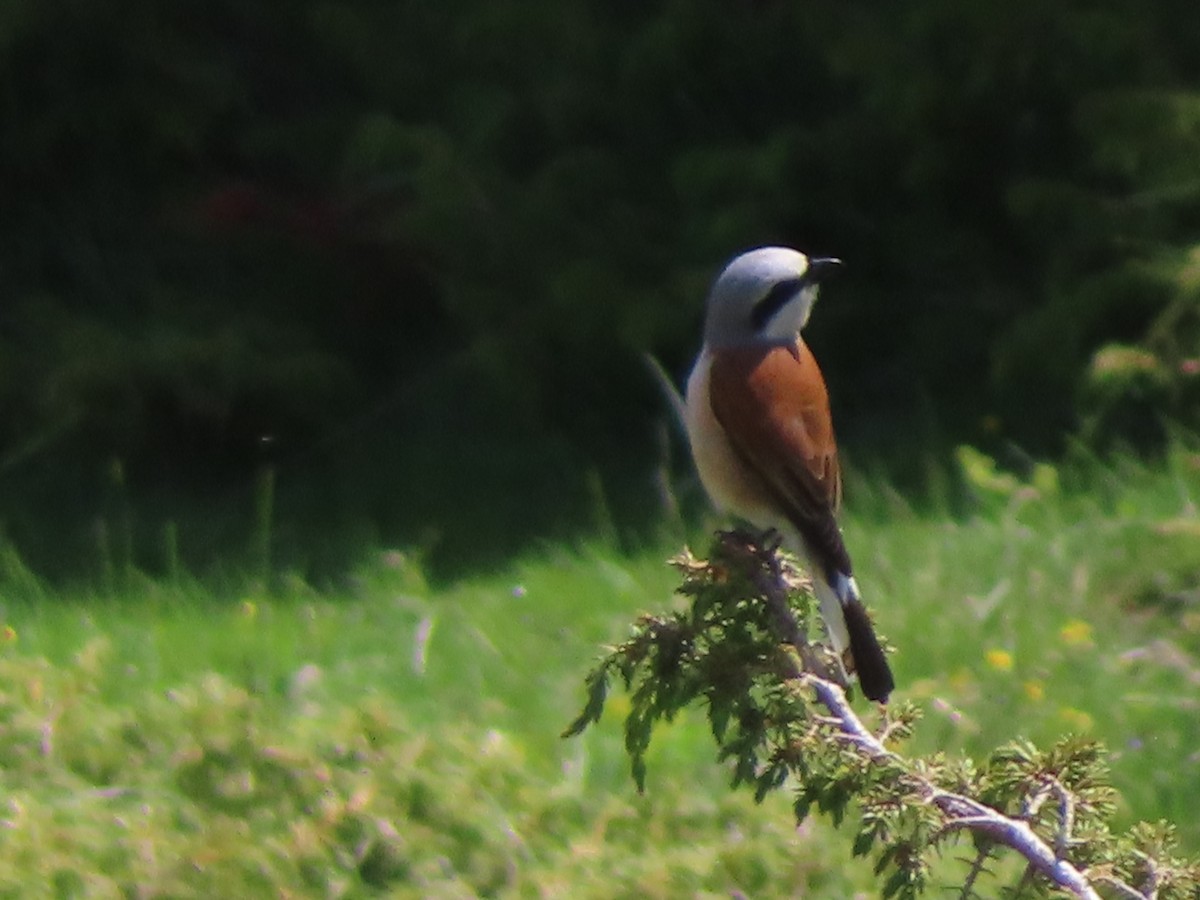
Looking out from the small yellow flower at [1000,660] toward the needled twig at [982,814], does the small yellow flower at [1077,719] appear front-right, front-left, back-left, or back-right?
front-left

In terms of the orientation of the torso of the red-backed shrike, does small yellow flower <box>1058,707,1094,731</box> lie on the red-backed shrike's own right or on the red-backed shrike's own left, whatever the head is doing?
on the red-backed shrike's own right

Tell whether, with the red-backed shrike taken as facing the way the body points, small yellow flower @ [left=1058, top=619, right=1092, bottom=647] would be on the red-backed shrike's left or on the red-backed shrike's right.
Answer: on the red-backed shrike's right

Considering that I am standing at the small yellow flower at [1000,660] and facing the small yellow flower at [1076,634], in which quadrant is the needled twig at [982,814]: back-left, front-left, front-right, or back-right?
back-right

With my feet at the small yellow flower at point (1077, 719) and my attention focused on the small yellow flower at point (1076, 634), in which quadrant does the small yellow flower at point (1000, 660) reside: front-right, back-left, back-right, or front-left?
front-left

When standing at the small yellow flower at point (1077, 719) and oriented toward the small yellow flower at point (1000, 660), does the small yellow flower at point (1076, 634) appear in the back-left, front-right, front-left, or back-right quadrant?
front-right
